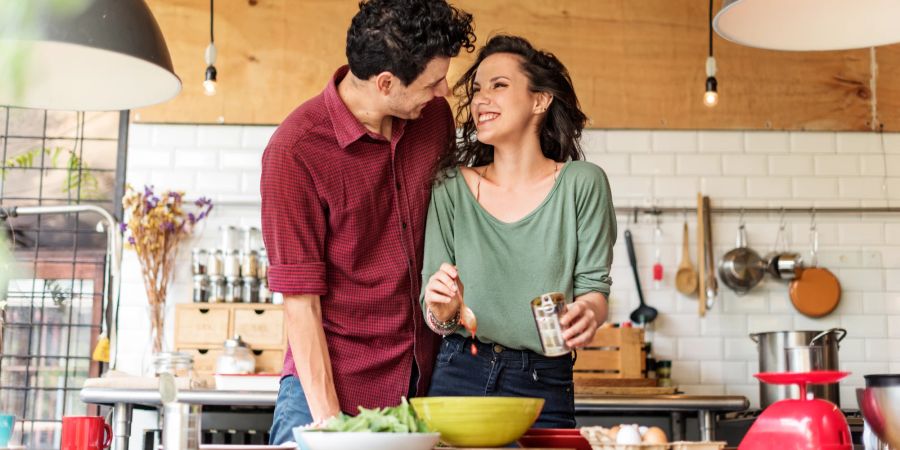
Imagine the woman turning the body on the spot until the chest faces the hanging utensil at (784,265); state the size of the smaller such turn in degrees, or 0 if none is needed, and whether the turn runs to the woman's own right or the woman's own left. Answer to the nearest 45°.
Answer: approximately 135° to the woman's own left

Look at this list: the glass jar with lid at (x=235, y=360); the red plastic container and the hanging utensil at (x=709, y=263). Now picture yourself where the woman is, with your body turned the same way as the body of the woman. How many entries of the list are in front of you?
1

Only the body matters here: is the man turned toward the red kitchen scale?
yes

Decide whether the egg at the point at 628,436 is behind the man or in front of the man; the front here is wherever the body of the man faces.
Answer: in front

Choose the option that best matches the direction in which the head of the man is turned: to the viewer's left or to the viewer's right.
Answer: to the viewer's right

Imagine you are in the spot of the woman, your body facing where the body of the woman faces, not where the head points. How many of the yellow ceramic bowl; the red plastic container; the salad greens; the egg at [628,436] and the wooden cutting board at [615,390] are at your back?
1

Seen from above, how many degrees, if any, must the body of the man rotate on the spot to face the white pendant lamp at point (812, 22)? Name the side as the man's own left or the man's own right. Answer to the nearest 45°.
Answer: approximately 45° to the man's own left

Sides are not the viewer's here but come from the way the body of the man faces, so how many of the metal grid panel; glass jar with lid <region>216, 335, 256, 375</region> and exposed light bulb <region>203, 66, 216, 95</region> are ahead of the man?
0

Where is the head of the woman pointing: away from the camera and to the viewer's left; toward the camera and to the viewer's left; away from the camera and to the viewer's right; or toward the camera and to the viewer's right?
toward the camera and to the viewer's left

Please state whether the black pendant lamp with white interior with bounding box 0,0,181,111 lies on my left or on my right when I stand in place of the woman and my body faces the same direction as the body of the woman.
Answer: on my right

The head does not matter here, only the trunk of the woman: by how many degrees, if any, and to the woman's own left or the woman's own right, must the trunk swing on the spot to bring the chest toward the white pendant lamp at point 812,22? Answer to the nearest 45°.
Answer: approximately 90° to the woman's own left

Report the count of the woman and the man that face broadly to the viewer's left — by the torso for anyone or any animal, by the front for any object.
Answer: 0

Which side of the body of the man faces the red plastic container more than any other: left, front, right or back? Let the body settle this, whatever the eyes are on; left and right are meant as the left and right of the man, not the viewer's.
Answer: front

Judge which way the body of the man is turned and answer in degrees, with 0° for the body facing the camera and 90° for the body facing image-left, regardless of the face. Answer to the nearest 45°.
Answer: approximately 315°

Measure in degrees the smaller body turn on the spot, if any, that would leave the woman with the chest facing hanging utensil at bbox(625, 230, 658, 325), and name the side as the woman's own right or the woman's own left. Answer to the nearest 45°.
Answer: approximately 180°

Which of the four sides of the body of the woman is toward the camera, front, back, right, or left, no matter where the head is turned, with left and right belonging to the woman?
front
